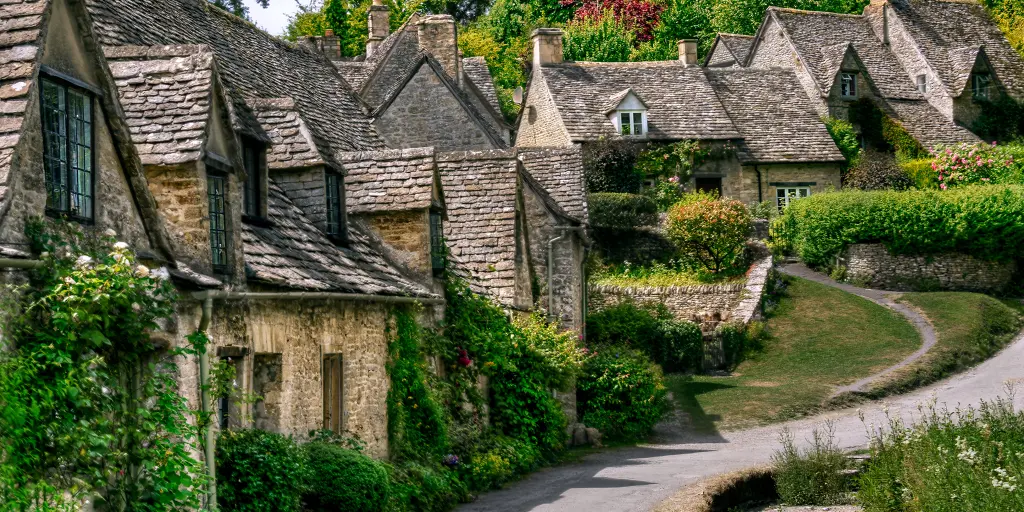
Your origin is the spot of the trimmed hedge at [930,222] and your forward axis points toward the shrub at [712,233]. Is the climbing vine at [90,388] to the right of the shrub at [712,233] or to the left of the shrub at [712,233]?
left

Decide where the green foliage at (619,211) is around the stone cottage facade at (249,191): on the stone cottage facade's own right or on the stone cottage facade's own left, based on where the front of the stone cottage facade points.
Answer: on the stone cottage facade's own left

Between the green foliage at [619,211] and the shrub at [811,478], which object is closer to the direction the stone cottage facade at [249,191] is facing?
the shrub

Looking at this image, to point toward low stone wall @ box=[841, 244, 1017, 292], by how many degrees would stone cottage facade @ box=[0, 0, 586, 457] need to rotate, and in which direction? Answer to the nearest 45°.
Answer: approximately 90° to its left

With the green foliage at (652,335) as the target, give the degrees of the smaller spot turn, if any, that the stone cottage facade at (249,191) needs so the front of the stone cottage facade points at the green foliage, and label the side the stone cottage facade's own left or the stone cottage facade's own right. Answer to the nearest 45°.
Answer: approximately 90° to the stone cottage facade's own left

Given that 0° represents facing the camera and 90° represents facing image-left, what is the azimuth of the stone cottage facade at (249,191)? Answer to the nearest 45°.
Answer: approximately 315°

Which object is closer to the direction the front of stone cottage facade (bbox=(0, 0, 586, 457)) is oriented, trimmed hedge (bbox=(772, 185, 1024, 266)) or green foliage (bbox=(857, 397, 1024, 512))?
the green foliage
